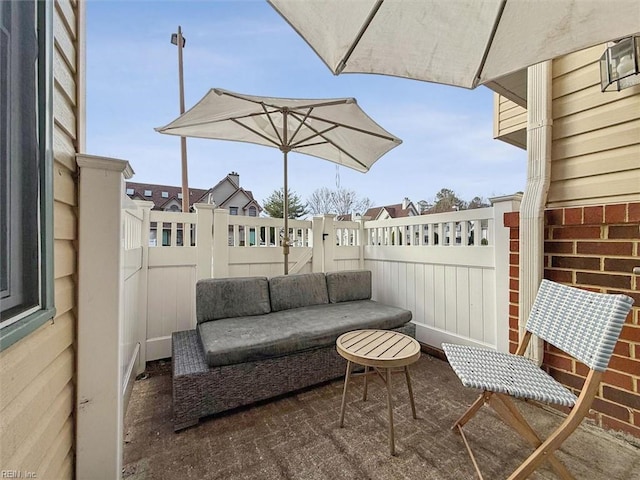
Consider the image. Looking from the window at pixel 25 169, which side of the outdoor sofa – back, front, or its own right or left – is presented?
right

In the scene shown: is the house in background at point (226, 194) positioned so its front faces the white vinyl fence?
yes

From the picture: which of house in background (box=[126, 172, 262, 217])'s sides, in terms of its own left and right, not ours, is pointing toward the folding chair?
front

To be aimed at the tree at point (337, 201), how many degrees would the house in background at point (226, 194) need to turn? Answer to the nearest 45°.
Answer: approximately 45° to its left

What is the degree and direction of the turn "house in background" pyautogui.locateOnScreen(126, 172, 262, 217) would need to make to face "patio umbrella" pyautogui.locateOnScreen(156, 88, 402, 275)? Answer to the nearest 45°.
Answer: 0° — it already faces it

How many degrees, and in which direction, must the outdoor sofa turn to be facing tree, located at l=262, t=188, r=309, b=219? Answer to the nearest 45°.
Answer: approximately 135° to its left

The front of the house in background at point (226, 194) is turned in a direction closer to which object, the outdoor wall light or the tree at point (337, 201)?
the outdoor wall light

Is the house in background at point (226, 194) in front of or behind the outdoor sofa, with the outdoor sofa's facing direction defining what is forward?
behind

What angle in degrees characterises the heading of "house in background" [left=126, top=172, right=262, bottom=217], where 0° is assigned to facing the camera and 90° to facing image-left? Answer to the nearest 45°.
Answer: approximately 0°

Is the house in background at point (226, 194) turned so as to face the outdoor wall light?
yes

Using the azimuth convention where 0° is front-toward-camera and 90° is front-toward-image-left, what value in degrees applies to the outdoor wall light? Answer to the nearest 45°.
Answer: approximately 45°

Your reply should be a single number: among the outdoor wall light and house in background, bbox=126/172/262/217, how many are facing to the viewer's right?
0

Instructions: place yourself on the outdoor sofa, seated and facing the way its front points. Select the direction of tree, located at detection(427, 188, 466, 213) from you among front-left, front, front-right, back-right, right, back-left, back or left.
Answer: left

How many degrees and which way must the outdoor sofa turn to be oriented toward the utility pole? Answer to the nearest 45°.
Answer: approximately 180°

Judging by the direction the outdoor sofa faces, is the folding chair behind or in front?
in front

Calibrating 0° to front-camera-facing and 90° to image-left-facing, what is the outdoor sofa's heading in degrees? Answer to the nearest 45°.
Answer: approximately 315°
